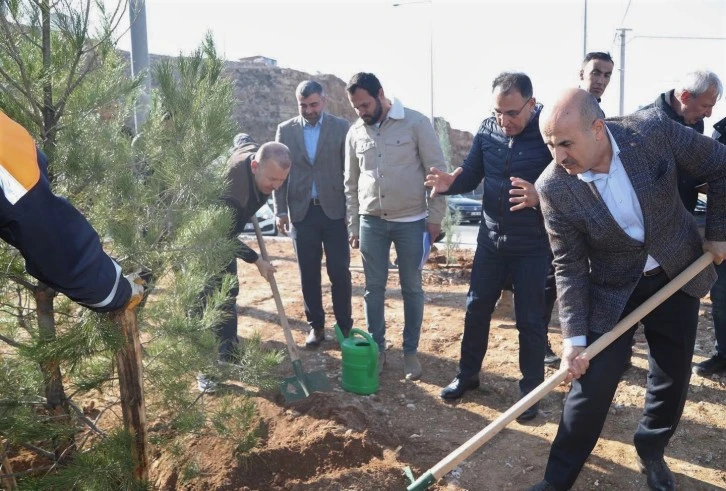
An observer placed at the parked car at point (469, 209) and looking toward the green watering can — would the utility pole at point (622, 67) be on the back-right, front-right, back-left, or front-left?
back-left

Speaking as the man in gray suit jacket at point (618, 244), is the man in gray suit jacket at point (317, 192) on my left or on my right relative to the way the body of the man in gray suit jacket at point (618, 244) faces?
on my right

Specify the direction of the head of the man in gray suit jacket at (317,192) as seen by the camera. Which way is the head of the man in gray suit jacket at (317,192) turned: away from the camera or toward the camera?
toward the camera

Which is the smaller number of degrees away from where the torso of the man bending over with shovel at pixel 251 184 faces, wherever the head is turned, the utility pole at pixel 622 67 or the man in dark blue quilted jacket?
the man in dark blue quilted jacket

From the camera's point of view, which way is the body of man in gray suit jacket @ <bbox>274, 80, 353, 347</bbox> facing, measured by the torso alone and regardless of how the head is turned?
toward the camera

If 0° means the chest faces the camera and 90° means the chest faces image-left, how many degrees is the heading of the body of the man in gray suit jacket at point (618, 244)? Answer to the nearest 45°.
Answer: approximately 45°

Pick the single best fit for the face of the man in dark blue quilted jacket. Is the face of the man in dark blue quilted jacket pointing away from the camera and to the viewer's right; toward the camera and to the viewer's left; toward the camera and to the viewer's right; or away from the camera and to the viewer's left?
toward the camera and to the viewer's left

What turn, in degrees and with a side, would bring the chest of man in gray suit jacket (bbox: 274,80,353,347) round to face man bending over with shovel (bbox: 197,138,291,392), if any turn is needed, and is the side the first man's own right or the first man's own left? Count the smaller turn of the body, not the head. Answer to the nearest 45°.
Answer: approximately 45° to the first man's own right

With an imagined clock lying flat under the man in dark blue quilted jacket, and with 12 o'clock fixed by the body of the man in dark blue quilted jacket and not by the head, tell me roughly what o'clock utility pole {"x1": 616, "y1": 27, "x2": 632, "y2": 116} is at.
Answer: The utility pole is roughly at 5 o'clock from the man in dark blue quilted jacket.
